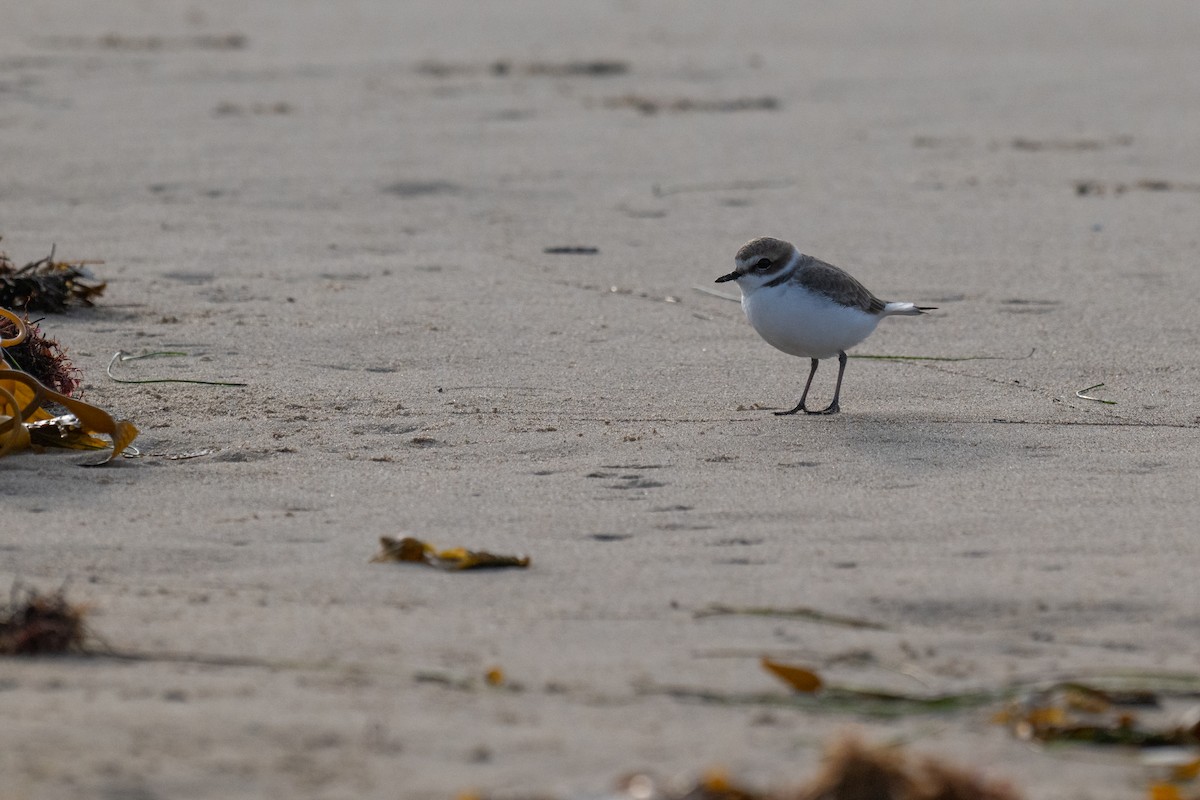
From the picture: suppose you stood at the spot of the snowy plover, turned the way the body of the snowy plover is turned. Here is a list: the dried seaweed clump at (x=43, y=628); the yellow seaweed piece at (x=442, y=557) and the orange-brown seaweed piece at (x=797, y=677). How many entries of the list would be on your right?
0

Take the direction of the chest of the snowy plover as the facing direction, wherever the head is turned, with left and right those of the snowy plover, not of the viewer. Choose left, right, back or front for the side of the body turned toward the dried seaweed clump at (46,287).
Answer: front

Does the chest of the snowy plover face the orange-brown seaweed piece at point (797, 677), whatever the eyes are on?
no

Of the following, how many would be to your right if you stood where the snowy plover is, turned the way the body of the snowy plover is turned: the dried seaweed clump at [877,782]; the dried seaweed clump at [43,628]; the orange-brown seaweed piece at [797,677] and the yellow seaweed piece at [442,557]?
0

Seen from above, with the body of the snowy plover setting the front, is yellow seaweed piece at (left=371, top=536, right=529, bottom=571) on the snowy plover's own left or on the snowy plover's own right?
on the snowy plover's own left

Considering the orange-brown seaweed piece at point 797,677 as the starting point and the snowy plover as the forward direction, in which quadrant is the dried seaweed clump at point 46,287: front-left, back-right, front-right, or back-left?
front-left

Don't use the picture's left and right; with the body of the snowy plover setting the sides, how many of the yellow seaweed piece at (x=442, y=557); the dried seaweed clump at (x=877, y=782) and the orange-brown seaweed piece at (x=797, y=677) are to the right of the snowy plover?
0

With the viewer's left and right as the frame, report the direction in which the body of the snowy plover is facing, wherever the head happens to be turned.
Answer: facing to the left of the viewer

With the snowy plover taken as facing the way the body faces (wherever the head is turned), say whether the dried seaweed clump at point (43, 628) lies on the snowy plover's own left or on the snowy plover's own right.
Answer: on the snowy plover's own left

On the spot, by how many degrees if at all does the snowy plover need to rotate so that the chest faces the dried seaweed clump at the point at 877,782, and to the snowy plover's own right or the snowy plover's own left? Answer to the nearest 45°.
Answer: approximately 90° to the snowy plover's own left

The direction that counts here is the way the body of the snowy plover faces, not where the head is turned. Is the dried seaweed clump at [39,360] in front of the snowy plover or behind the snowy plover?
in front
